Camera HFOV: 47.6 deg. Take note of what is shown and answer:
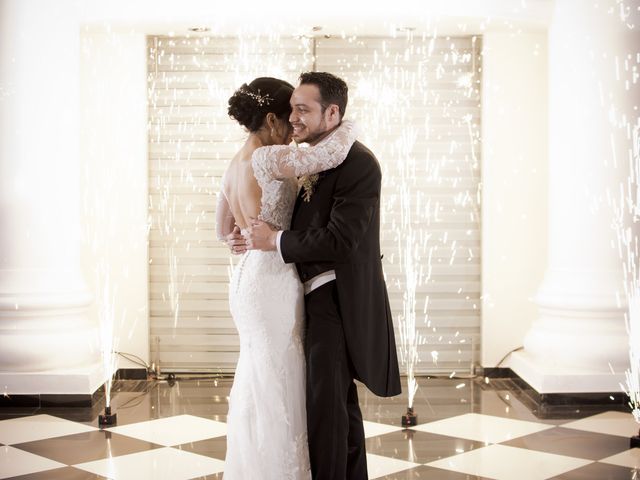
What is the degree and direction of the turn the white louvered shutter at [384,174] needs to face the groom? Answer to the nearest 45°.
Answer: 0° — it already faces them

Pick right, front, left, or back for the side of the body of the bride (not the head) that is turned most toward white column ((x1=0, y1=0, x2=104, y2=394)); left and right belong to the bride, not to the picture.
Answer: left

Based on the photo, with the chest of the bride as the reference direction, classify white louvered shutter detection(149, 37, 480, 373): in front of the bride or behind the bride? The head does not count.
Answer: in front

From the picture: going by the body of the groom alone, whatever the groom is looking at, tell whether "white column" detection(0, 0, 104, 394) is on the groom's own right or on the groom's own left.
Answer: on the groom's own right

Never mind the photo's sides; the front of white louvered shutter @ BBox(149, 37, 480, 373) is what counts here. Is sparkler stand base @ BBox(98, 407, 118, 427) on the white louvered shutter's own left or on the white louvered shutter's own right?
on the white louvered shutter's own right

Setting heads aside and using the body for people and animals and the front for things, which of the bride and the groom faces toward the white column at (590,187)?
the bride

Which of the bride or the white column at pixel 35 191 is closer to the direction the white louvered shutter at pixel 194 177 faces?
the bride

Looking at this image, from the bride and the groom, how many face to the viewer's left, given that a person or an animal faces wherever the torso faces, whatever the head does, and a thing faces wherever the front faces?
1

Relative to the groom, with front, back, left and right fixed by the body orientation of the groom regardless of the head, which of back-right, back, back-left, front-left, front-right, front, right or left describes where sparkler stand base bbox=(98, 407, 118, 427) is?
front-right

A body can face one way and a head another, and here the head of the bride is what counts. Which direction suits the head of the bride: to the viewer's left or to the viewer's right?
to the viewer's right

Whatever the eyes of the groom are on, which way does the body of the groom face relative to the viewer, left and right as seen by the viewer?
facing to the left of the viewer

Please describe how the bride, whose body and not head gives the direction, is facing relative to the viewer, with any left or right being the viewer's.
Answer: facing away from the viewer and to the right of the viewer

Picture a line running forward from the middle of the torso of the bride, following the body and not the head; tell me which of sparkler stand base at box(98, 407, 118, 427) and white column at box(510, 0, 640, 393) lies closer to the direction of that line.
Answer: the white column
